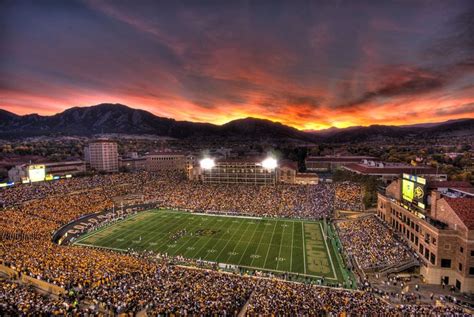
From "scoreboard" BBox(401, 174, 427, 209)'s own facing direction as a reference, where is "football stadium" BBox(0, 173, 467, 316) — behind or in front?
in front

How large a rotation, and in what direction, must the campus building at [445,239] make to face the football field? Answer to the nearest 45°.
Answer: approximately 45° to its right

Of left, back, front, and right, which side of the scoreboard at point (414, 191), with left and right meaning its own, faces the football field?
front

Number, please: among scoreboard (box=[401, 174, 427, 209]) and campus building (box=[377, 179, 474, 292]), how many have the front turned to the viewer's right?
0

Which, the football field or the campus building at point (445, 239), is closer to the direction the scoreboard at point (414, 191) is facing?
the football field

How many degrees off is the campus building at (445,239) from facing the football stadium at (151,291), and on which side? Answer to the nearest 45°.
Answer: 0° — it already faces it

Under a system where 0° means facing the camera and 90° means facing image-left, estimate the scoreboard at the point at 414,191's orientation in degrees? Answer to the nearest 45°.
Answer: approximately 45°

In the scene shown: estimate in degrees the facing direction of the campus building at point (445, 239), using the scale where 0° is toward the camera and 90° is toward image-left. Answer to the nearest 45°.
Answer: approximately 45°

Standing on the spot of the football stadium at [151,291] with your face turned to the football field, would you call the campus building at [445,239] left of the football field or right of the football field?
right
